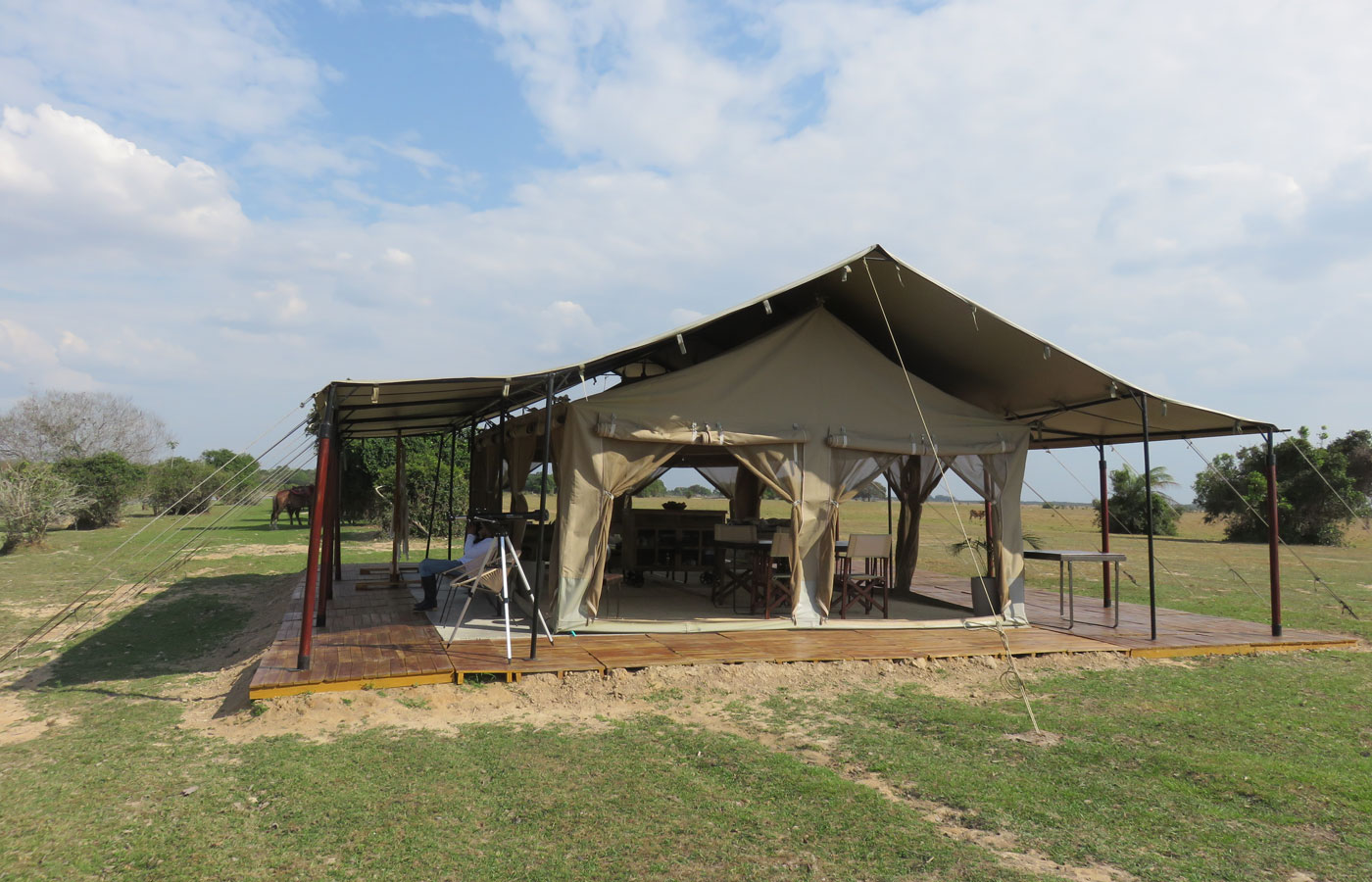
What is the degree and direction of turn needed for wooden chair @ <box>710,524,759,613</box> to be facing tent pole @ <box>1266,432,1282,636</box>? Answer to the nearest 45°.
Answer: approximately 90° to its right

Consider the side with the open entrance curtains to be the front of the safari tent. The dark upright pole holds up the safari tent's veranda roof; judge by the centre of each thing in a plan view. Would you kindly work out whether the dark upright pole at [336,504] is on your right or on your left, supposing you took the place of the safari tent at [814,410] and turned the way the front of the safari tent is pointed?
on your right

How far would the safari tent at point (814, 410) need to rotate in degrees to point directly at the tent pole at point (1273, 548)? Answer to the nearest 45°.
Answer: approximately 90° to its left

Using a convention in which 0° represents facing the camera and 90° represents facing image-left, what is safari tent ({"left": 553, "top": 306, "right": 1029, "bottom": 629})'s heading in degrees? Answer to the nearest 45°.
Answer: approximately 0°

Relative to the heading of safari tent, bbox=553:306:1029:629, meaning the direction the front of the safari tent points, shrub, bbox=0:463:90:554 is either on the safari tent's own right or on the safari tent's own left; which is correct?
on the safari tent's own right

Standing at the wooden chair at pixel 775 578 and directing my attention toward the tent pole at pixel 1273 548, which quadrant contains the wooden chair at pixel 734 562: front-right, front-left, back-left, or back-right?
back-left

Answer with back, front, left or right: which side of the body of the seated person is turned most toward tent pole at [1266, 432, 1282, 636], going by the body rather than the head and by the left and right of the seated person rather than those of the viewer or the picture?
back

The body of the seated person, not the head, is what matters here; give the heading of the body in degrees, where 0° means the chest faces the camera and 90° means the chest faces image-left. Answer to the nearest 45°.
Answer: approximately 90°

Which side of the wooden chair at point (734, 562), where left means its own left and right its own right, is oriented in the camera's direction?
back

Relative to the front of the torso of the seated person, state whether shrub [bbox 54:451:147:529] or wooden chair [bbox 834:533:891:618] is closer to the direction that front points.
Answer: the shrub

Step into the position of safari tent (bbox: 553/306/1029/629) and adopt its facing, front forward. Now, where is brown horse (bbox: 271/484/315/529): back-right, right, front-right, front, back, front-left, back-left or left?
back-right
